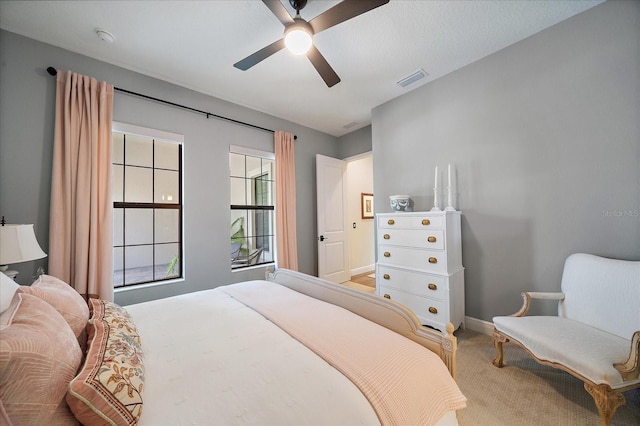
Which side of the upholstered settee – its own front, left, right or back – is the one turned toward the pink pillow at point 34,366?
front

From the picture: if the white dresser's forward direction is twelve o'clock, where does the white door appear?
The white door is roughly at 3 o'clock from the white dresser.

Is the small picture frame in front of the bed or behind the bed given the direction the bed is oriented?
in front

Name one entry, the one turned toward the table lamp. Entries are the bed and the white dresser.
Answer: the white dresser

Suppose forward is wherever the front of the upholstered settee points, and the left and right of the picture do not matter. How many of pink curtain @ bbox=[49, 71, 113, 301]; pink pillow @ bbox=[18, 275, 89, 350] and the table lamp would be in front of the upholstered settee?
3

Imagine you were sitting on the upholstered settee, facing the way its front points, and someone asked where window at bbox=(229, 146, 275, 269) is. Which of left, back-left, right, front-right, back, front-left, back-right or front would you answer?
front-right

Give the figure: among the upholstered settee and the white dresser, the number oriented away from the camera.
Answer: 0

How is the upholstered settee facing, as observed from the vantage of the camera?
facing the viewer and to the left of the viewer

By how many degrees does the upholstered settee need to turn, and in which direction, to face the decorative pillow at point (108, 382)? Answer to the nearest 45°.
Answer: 0° — it already faces it

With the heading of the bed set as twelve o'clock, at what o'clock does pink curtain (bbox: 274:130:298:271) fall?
The pink curtain is roughly at 11 o'clock from the bed.

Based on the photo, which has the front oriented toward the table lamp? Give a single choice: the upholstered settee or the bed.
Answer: the upholstered settee

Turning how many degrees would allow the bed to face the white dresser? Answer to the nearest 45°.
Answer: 0° — it already faces it

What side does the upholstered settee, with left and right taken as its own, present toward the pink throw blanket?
front

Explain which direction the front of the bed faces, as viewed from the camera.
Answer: facing away from the viewer and to the right of the viewer

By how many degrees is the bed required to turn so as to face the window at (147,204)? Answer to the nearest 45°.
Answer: approximately 45° to its left

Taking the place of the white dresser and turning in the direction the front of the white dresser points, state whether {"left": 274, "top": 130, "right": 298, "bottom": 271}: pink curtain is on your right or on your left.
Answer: on your right

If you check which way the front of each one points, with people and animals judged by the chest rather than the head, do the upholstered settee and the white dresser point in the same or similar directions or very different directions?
same or similar directions
